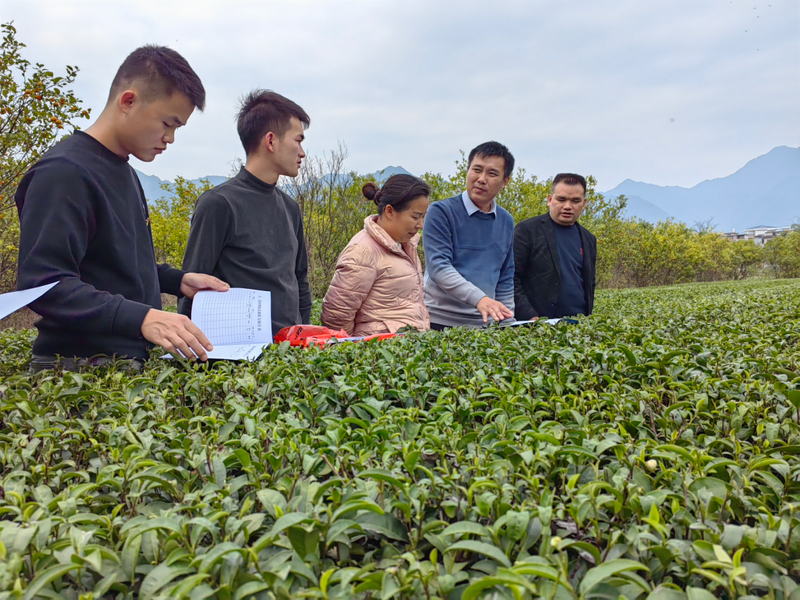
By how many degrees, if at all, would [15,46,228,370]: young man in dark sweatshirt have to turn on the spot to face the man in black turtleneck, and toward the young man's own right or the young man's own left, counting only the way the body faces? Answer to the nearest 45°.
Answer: approximately 45° to the young man's own left

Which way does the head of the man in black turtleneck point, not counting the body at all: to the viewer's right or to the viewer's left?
to the viewer's right

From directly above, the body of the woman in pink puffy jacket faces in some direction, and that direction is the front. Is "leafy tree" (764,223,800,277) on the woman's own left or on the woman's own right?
on the woman's own left

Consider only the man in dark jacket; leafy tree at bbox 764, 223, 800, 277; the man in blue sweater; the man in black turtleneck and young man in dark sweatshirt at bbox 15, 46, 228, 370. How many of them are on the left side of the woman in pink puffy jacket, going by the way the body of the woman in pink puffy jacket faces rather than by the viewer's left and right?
3

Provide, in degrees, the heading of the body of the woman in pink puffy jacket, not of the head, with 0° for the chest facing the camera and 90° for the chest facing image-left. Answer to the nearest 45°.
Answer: approximately 315°

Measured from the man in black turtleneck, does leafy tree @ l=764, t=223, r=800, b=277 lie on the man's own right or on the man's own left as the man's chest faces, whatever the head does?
on the man's own left

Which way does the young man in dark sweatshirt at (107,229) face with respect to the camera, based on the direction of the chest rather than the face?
to the viewer's right

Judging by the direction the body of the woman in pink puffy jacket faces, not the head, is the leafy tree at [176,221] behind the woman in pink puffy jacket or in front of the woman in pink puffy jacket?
behind
